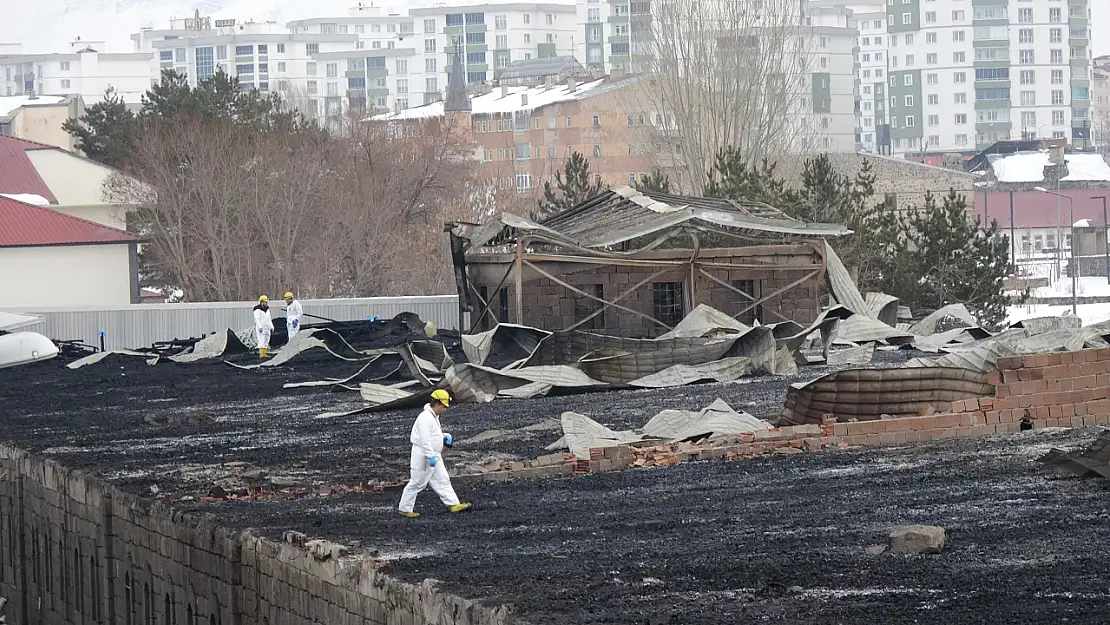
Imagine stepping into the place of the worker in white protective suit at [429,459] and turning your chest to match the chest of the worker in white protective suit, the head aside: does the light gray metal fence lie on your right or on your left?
on your left

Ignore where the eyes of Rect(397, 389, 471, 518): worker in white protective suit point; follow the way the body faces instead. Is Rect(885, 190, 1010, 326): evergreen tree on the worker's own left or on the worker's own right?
on the worker's own left

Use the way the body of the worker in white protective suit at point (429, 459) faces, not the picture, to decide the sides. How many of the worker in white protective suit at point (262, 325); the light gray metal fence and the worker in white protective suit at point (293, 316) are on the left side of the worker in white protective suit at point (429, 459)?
3

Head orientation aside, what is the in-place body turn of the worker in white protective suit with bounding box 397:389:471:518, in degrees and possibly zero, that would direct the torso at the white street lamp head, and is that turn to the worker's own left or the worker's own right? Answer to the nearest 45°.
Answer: approximately 90° to the worker's own left
